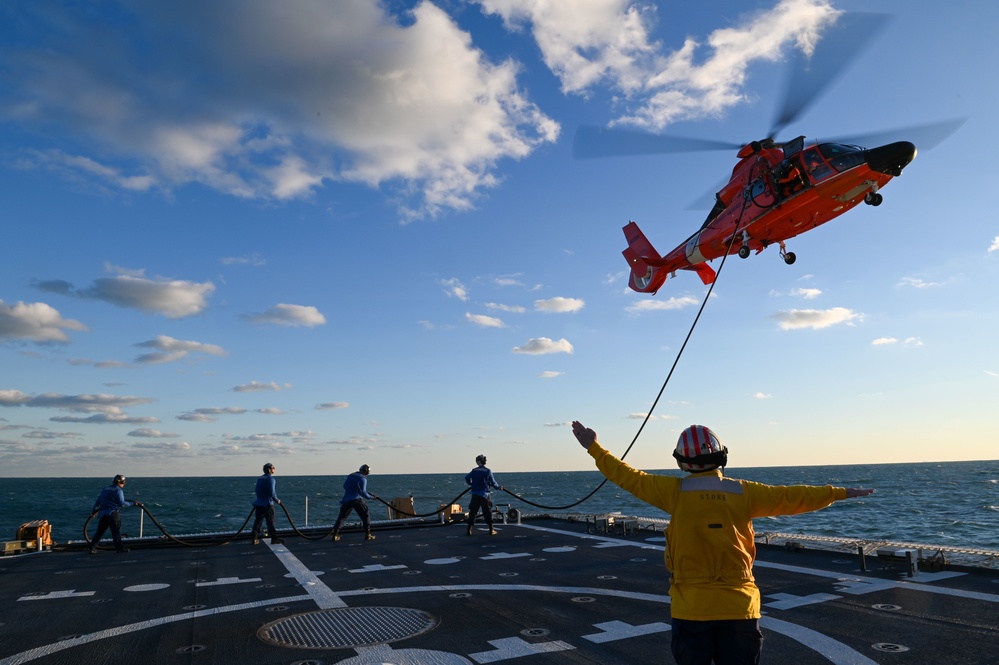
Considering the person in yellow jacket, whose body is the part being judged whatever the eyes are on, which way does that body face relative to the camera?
away from the camera

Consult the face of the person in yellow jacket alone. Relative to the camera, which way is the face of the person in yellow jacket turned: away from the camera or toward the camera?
away from the camera
